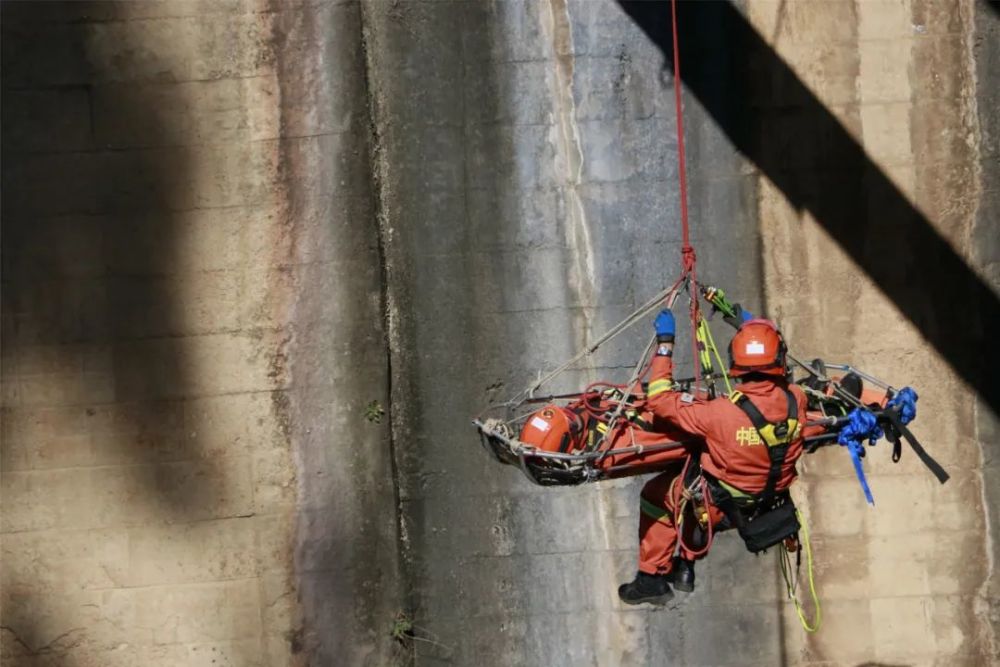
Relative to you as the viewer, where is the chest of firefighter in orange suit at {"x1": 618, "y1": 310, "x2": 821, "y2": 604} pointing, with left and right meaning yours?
facing away from the viewer and to the left of the viewer

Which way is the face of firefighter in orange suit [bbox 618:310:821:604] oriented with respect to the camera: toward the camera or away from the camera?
away from the camera
